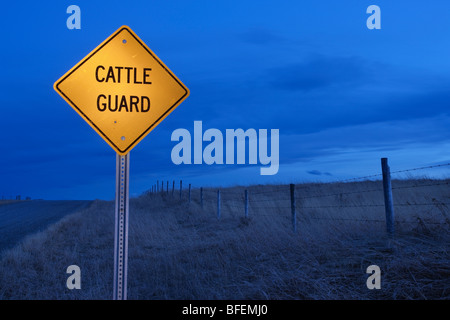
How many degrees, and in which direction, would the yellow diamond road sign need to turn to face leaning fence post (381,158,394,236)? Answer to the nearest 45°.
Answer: approximately 135° to its left

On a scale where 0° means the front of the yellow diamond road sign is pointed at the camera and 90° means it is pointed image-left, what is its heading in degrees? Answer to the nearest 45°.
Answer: approximately 0°
